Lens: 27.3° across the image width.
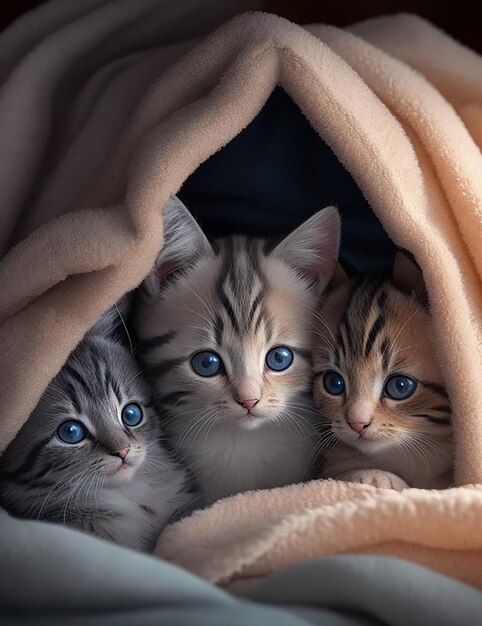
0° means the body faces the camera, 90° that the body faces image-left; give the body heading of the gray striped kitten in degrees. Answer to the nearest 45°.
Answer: approximately 315°
